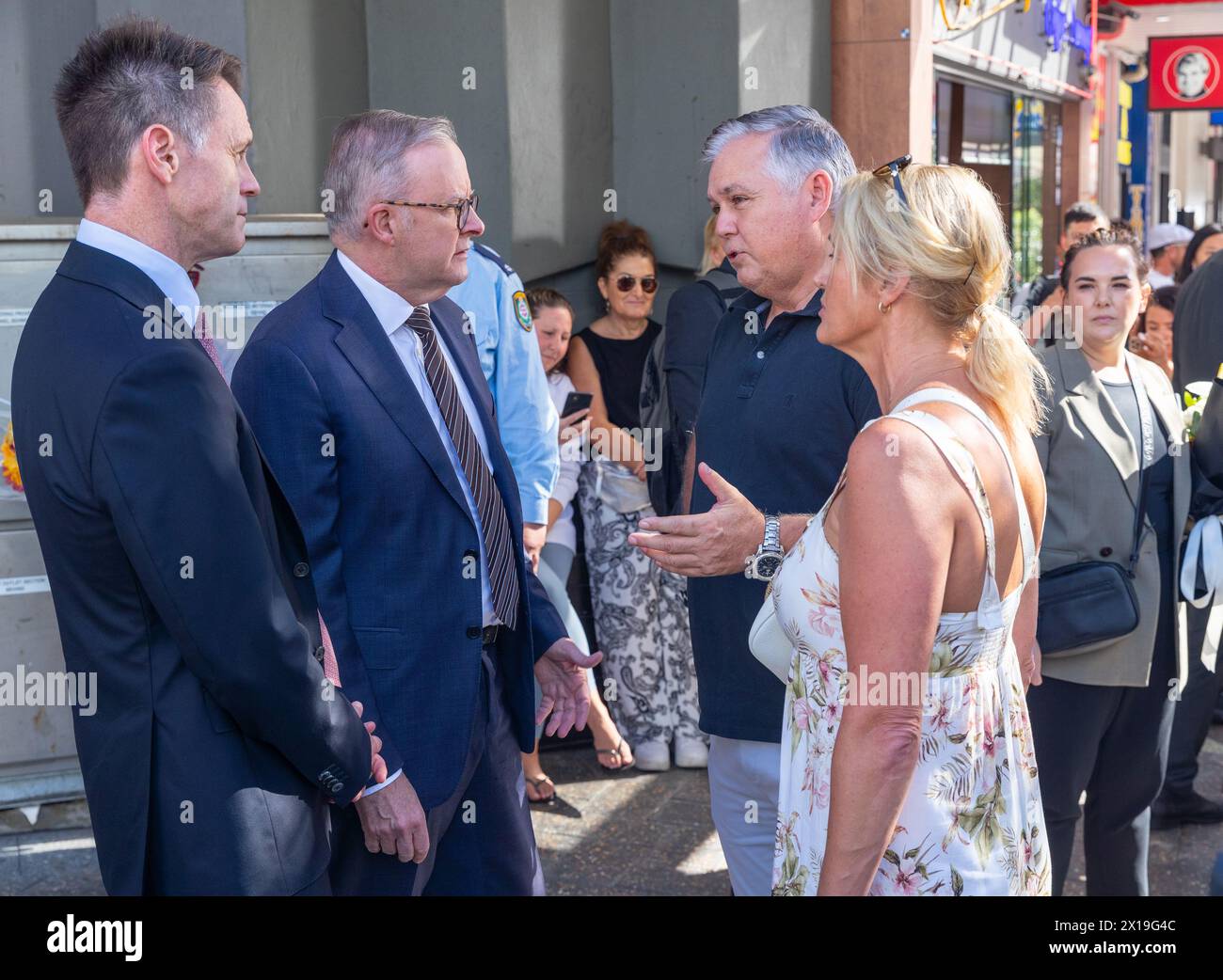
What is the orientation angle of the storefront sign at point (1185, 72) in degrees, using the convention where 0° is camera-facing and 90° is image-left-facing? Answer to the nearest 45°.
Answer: approximately 0°

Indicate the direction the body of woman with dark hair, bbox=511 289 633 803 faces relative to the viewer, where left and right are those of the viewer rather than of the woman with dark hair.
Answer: facing the viewer and to the right of the viewer

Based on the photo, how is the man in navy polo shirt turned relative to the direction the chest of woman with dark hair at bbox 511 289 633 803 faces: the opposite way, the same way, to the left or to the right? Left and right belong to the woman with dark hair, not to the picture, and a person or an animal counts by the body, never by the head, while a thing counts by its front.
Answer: to the right

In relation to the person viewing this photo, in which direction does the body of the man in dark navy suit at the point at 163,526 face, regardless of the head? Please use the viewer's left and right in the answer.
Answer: facing to the right of the viewer

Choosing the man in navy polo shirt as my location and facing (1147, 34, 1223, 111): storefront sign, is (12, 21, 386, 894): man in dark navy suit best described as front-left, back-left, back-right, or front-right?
back-left

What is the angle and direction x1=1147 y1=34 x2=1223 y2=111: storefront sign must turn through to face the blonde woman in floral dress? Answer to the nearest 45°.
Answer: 0° — it already faces them

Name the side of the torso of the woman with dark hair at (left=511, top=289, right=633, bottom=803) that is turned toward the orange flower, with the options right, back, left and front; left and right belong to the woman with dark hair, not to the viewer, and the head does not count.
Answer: right

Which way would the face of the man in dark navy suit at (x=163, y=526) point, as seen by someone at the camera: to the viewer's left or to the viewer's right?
to the viewer's right

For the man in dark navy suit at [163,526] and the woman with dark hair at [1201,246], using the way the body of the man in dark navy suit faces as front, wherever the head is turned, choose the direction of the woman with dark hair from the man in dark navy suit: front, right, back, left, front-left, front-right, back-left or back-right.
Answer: front-left

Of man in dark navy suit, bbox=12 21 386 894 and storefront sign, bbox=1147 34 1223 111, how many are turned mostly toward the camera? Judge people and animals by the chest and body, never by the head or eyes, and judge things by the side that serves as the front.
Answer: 1
